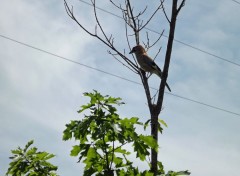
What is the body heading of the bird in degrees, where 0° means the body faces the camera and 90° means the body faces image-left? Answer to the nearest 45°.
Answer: approximately 90°
